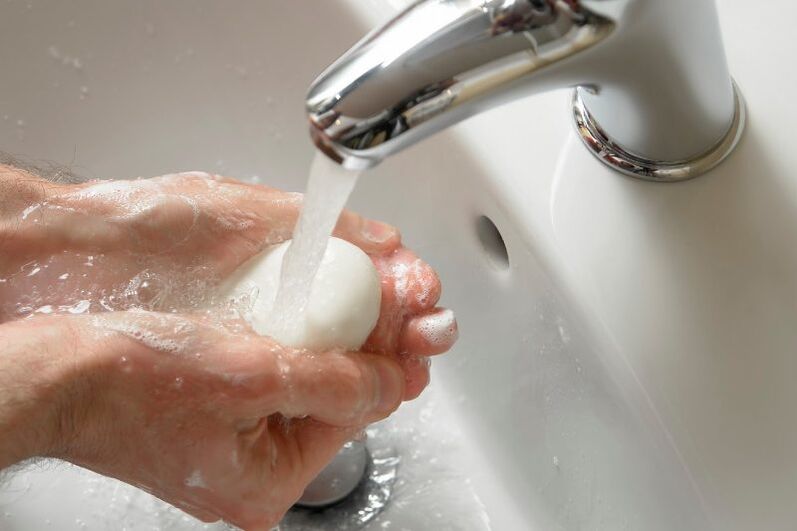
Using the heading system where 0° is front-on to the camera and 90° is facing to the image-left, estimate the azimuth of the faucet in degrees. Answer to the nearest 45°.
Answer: approximately 45°
